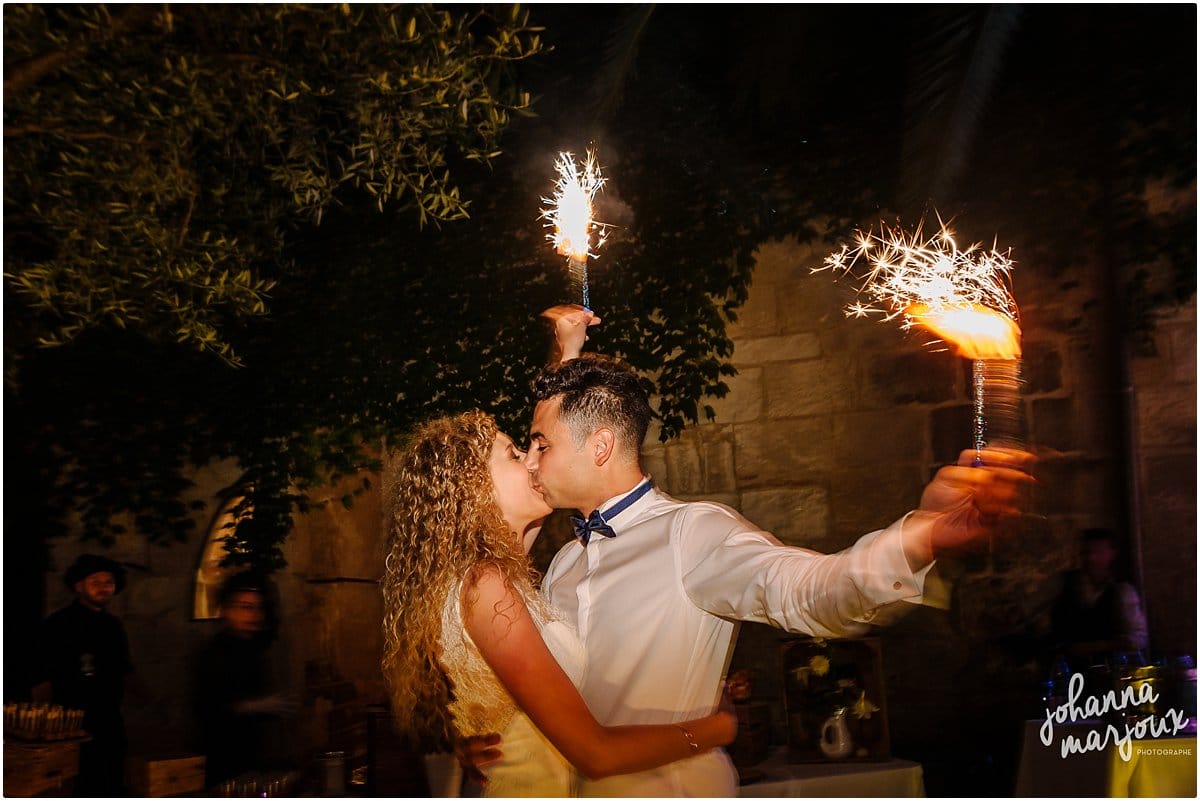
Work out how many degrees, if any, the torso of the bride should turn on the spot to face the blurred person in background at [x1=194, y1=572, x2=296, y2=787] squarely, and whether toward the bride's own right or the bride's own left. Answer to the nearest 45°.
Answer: approximately 135° to the bride's own left

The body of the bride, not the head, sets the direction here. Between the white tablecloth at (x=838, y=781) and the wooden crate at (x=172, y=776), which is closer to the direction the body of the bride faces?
the white tablecloth

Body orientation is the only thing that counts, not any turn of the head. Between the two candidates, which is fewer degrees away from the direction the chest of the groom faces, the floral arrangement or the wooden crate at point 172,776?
the wooden crate

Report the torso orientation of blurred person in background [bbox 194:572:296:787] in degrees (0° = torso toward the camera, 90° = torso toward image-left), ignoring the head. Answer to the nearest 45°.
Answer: approximately 315°

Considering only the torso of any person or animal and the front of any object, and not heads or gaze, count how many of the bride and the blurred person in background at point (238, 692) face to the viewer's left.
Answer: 0

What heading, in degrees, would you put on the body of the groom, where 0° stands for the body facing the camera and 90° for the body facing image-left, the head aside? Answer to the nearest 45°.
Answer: approximately 45°

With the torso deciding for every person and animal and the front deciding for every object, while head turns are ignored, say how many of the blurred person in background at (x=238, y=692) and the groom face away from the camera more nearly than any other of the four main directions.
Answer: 0

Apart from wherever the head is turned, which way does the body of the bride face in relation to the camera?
to the viewer's right

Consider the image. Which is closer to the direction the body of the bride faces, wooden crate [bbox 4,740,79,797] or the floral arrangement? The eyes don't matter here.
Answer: the floral arrangement

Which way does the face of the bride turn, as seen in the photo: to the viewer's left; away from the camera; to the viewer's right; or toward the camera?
to the viewer's right
